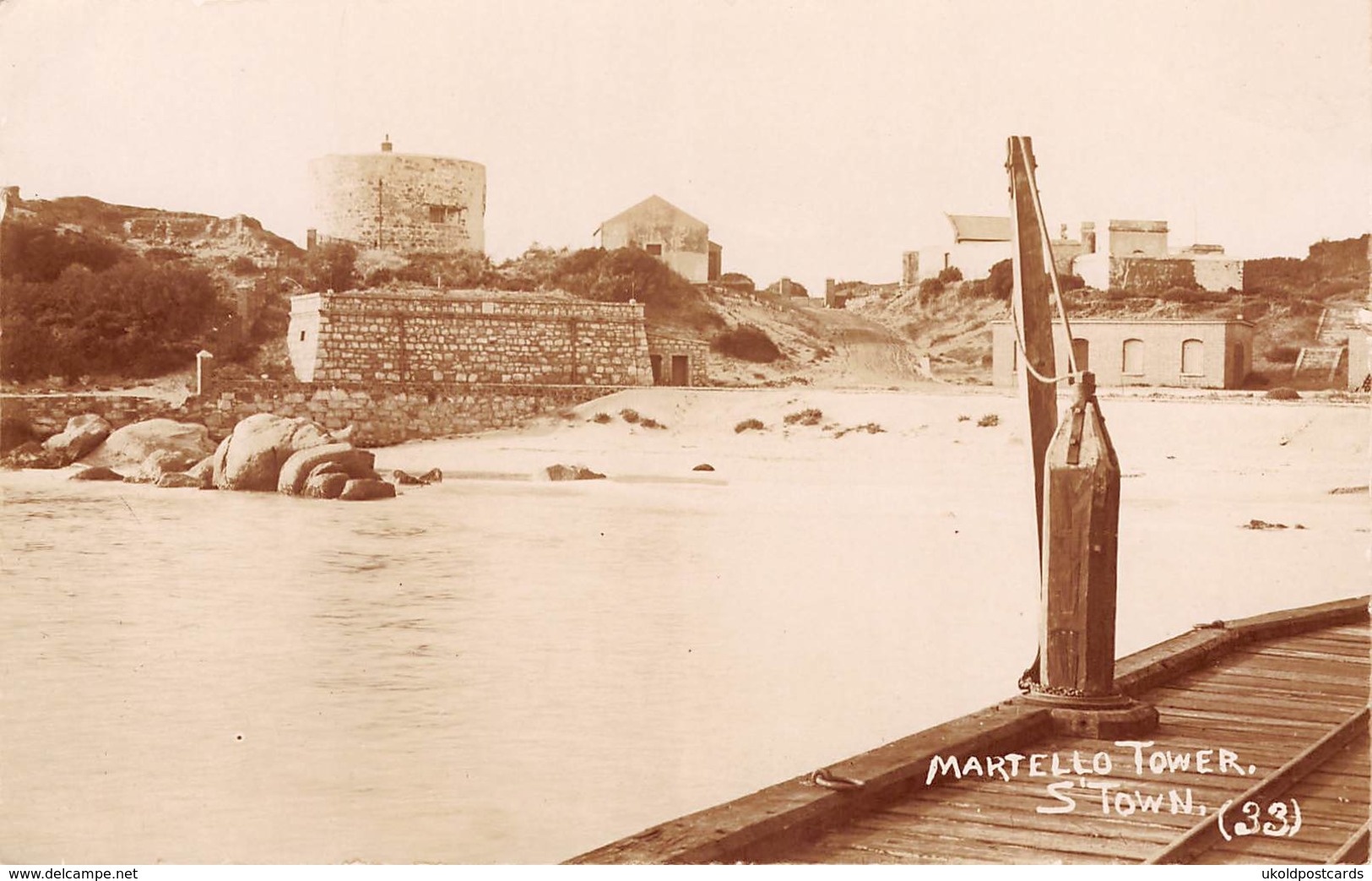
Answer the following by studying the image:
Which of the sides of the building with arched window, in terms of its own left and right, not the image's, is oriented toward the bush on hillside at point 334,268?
right

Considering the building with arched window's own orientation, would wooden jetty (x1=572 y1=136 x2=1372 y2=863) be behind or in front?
in front

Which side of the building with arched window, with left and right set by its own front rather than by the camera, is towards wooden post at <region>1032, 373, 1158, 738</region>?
front

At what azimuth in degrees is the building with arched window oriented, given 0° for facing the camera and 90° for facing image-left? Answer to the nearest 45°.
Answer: approximately 0°
